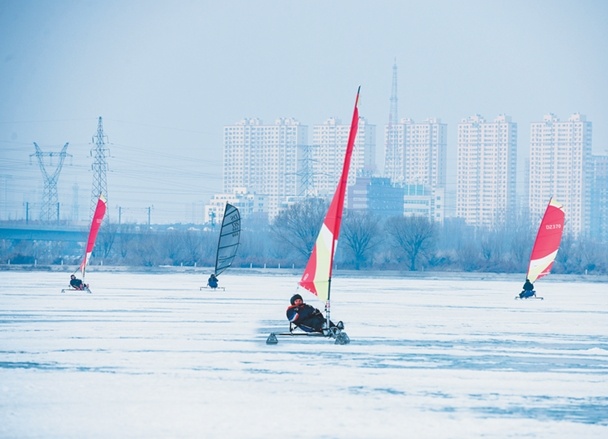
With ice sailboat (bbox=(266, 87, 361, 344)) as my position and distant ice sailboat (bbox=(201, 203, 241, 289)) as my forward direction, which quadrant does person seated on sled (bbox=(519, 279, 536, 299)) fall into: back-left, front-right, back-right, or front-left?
front-right

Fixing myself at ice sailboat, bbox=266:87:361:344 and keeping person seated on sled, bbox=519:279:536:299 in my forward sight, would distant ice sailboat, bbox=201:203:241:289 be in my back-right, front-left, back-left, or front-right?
front-left

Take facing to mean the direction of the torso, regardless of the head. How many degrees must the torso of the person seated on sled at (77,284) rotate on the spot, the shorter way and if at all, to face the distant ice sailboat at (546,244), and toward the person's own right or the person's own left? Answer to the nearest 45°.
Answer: approximately 45° to the person's own left

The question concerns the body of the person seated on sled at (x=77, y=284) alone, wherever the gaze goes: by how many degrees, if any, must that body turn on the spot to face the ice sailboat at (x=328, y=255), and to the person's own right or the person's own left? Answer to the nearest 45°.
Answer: approximately 45° to the person's own right

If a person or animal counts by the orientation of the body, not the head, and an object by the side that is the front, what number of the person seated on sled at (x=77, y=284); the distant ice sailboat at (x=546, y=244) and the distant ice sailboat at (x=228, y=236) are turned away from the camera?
2

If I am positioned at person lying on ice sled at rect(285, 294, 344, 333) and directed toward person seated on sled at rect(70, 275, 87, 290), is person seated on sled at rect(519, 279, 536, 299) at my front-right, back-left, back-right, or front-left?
front-right
